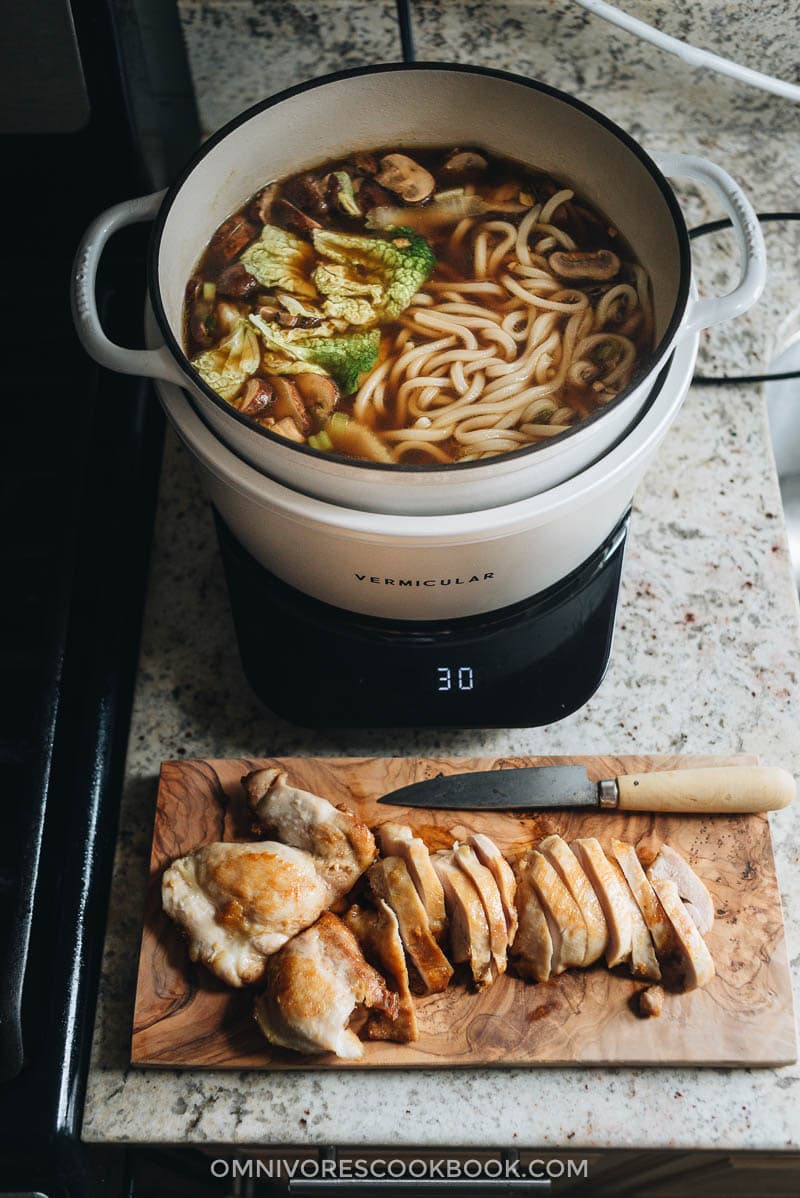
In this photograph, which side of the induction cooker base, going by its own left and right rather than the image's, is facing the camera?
front
